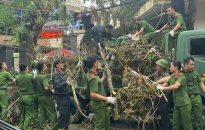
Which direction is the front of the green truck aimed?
to the viewer's right

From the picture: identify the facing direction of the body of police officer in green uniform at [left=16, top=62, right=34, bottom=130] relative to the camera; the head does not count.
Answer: away from the camera

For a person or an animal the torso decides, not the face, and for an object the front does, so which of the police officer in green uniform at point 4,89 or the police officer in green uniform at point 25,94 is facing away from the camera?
the police officer in green uniform at point 25,94

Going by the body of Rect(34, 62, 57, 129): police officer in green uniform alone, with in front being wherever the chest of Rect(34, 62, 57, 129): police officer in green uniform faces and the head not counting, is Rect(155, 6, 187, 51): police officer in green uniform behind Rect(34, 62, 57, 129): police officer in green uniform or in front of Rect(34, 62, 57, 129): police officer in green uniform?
in front

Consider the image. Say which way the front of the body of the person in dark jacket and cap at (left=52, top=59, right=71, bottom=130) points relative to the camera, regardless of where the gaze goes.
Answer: to the viewer's right

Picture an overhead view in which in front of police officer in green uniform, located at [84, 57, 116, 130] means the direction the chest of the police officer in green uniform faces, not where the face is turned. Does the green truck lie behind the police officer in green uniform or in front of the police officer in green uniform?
in front

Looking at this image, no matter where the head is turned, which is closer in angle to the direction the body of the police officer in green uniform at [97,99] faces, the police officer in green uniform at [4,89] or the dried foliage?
the dried foliage

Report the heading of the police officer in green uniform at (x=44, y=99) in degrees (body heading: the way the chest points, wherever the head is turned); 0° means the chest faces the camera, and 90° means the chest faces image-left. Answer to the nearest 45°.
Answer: approximately 225°

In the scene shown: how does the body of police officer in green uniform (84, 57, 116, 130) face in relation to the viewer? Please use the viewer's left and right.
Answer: facing to the right of the viewer

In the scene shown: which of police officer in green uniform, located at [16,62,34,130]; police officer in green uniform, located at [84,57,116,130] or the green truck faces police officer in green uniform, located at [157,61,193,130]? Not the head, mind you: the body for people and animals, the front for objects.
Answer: police officer in green uniform, located at [84,57,116,130]

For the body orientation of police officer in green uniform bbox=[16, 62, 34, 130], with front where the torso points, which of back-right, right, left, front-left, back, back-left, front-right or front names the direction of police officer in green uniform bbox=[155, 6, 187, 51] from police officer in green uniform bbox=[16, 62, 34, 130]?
right

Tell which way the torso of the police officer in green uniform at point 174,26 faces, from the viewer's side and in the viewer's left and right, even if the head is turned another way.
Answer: facing the viewer and to the left of the viewer
